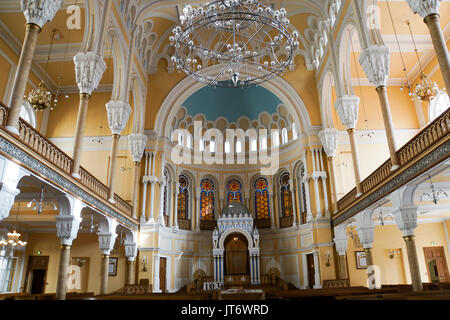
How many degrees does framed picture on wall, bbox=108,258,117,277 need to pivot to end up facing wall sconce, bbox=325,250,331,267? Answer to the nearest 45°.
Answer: approximately 45° to its left

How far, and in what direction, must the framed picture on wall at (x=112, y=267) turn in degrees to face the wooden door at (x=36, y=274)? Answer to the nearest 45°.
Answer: approximately 90° to its right

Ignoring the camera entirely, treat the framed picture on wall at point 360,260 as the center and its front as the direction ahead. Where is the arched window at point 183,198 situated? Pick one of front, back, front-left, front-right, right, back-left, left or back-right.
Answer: right

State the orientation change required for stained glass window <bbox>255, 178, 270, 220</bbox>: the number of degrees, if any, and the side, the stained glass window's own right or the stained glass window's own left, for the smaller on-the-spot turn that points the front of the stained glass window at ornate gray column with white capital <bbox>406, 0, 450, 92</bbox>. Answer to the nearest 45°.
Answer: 0° — it already faces it

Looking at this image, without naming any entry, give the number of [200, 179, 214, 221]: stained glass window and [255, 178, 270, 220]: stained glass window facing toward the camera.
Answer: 2

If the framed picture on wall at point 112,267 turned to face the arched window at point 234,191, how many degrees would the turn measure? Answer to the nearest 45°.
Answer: approximately 90° to its left

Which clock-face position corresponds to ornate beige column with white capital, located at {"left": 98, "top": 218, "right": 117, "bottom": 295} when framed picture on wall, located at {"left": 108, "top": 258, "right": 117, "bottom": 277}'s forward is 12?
The ornate beige column with white capital is roughly at 12 o'clock from the framed picture on wall.

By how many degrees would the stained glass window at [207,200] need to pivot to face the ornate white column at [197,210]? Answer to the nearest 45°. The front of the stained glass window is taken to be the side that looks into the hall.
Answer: approximately 45° to its right

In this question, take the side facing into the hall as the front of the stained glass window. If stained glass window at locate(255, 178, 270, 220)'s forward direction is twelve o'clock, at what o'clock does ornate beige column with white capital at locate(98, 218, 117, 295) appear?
The ornate beige column with white capital is roughly at 1 o'clock from the stained glass window.
